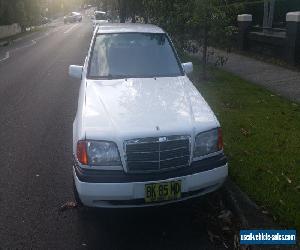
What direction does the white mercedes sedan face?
toward the camera
